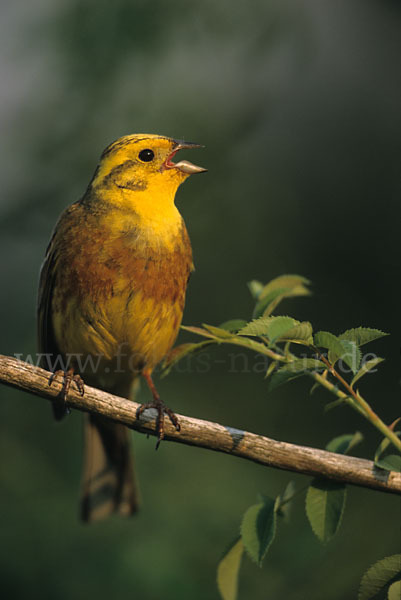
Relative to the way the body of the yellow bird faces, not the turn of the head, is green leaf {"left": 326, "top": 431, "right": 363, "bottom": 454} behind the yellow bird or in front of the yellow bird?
in front

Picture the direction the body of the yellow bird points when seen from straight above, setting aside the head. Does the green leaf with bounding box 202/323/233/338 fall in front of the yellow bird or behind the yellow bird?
in front

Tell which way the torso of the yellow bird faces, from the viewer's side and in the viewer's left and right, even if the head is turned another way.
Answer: facing the viewer and to the right of the viewer

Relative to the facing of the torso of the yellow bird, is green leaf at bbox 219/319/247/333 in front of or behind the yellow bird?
in front

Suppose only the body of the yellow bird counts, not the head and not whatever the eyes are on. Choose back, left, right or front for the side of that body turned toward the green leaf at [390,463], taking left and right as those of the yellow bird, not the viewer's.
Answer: left
